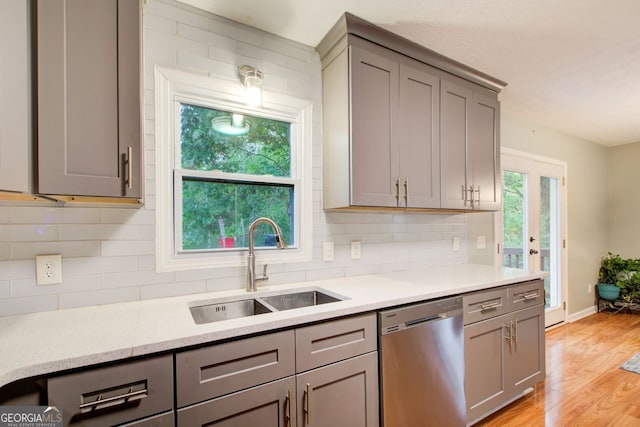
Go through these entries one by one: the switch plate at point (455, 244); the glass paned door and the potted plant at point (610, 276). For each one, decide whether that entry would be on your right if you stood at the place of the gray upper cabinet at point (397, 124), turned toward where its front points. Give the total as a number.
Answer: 0

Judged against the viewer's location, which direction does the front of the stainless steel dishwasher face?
facing the viewer and to the right of the viewer

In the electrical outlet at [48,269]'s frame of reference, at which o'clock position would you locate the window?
The window is roughly at 9 o'clock from the electrical outlet.

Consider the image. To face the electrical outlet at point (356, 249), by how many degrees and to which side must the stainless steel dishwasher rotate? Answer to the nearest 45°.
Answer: approximately 180°

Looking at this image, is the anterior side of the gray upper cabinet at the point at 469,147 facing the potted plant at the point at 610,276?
no

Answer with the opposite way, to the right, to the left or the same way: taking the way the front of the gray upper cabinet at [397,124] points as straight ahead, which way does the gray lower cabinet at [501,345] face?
the same way

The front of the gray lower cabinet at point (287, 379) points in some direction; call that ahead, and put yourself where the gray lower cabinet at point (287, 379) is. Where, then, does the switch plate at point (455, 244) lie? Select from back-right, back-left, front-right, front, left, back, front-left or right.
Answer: left

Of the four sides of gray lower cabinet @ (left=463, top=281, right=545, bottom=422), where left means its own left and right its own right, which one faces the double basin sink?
right

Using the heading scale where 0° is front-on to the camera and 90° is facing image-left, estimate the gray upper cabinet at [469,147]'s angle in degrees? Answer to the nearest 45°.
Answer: approximately 315°

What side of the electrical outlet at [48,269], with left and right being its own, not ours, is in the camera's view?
front

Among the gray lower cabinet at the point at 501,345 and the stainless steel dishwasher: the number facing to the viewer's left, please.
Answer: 0

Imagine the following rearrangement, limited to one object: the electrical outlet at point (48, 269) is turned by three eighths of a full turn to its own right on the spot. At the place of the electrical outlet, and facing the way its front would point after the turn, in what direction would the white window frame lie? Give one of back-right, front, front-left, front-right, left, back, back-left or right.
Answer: back-right

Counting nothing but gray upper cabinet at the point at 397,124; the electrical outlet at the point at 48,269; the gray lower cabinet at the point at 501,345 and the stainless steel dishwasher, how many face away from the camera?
0

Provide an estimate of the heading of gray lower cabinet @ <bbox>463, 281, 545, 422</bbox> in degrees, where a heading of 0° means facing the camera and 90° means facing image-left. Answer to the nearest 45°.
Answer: approximately 315°

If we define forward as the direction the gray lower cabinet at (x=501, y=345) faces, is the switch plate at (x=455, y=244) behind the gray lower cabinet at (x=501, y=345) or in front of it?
behind

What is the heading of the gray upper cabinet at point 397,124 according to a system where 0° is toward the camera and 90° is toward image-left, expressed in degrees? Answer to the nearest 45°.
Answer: approximately 315°

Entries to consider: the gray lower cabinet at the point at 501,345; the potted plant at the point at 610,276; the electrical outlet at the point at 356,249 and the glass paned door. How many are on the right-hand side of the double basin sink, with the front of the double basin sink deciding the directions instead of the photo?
0

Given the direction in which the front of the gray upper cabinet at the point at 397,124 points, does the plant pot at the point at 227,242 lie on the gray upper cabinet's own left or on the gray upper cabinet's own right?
on the gray upper cabinet's own right
